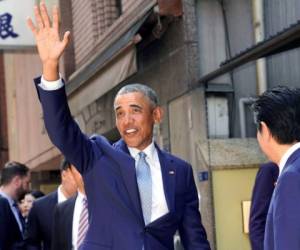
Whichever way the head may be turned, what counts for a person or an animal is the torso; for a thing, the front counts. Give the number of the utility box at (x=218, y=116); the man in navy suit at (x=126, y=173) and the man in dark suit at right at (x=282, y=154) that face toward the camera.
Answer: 2

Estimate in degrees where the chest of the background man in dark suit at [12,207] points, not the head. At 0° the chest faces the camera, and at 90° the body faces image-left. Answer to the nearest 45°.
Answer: approximately 270°

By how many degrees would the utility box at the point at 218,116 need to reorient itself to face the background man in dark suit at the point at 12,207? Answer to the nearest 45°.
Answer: approximately 45° to its right

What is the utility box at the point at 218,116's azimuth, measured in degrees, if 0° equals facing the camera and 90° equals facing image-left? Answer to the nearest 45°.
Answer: approximately 0°

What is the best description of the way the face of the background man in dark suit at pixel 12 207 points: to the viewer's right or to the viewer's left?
to the viewer's right

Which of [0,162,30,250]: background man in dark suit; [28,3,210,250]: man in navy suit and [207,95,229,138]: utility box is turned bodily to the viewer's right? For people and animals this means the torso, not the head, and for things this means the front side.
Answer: the background man in dark suit

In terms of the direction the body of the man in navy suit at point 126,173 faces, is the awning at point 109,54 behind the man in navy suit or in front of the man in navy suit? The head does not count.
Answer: behind

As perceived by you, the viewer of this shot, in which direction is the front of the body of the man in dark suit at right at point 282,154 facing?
facing away from the viewer and to the left of the viewer
